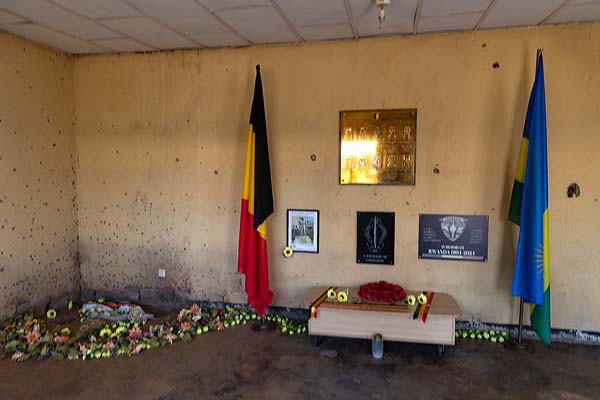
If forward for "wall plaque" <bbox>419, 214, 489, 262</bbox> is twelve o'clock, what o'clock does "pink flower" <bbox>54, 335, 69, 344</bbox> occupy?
The pink flower is roughly at 2 o'clock from the wall plaque.

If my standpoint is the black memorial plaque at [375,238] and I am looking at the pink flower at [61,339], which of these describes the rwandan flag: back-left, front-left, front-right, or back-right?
back-left

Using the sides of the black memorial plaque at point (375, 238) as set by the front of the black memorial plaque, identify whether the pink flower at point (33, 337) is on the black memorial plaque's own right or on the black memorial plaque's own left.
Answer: on the black memorial plaque's own right

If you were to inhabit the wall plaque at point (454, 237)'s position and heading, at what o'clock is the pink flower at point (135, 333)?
The pink flower is roughly at 2 o'clock from the wall plaque.

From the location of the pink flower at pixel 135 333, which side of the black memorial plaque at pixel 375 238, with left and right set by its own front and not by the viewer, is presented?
right

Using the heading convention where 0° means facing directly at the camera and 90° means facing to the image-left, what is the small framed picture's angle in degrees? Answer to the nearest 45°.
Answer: approximately 0°
